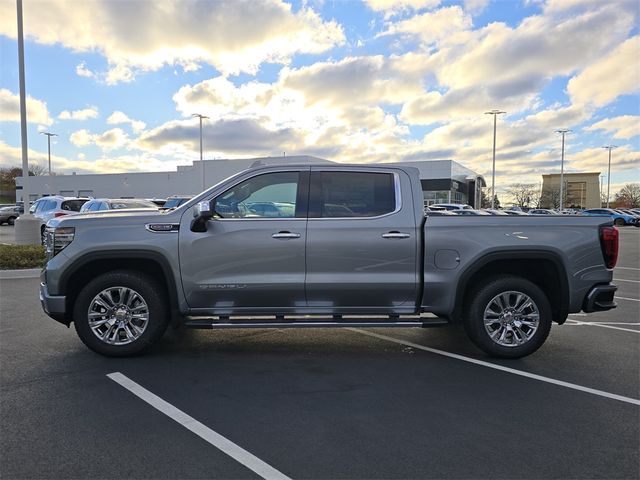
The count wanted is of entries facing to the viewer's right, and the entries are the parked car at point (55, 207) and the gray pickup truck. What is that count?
0

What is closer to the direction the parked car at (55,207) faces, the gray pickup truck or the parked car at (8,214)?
the parked car

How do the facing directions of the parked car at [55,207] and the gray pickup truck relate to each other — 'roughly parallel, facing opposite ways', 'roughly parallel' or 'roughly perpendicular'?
roughly parallel

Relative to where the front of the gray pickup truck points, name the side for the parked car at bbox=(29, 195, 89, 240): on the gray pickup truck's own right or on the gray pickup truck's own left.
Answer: on the gray pickup truck's own right

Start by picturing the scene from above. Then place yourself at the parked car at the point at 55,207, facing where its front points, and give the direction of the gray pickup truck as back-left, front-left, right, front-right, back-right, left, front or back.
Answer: back-left

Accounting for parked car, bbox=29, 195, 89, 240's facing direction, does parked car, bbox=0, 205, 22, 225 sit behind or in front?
in front

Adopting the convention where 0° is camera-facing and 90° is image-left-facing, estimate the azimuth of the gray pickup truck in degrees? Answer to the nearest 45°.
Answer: approximately 90°

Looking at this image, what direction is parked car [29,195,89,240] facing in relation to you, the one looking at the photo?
facing away from the viewer and to the left of the viewer
